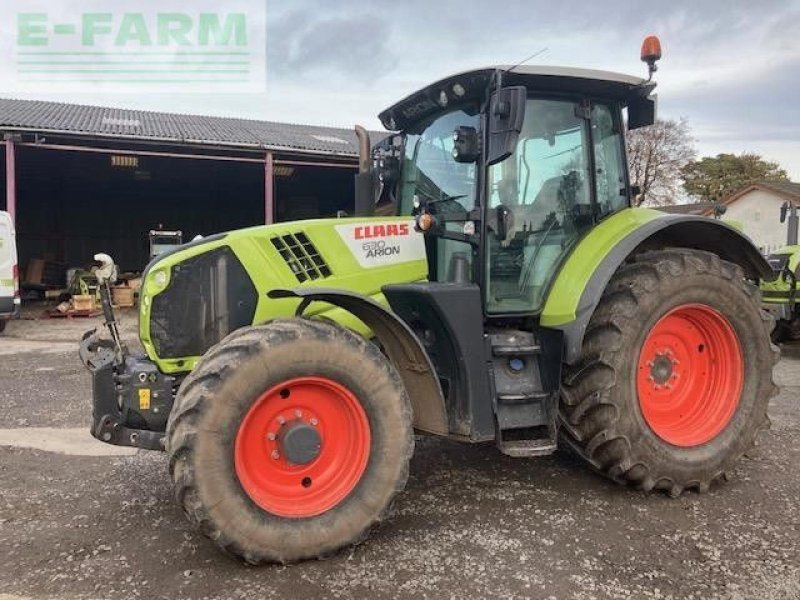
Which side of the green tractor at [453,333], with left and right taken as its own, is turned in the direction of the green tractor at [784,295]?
back

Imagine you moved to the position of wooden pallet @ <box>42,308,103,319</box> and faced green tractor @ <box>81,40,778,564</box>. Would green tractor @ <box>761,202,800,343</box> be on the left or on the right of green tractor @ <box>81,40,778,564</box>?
left

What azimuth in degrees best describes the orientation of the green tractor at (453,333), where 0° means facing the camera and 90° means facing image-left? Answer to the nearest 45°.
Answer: approximately 45°

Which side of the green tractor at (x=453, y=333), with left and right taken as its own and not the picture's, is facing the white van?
right

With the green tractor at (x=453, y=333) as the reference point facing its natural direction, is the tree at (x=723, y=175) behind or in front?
behind

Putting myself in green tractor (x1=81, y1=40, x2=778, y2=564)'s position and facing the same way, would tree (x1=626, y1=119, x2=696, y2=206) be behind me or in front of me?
behind
